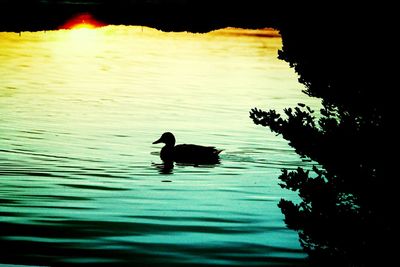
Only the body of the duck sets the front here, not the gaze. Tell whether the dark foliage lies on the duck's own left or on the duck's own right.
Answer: on the duck's own left

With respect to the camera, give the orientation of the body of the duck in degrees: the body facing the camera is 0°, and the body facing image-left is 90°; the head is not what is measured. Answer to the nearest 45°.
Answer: approximately 90°
